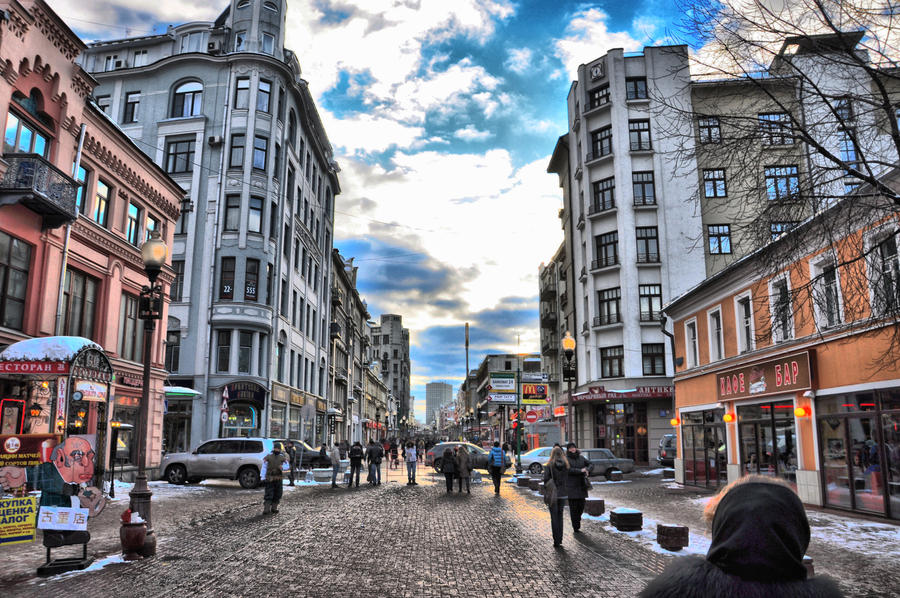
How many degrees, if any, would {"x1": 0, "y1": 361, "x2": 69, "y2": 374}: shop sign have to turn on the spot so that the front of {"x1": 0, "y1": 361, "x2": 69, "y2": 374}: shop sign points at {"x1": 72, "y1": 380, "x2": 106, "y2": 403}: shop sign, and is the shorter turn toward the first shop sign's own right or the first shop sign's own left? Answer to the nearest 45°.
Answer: approximately 135° to the first shop sign's own left

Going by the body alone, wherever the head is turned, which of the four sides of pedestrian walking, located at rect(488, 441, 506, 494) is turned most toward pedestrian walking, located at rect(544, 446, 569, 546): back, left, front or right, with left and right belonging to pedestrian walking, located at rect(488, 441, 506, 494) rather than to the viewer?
back

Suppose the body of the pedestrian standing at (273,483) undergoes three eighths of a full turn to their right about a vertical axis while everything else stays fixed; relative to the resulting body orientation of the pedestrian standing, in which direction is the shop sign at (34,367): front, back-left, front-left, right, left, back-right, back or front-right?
front-left

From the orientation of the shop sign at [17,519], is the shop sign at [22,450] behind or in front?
behind

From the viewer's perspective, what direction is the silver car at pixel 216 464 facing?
to the viewer's left

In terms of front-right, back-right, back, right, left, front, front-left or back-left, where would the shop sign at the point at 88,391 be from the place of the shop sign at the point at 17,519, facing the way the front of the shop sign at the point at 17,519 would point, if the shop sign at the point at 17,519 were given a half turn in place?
front

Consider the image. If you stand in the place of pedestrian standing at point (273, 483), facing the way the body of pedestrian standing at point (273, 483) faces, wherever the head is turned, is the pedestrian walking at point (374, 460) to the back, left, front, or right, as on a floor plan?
back

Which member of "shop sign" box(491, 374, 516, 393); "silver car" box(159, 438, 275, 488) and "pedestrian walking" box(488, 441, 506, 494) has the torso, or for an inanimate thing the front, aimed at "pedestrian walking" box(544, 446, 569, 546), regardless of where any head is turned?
the shop sign

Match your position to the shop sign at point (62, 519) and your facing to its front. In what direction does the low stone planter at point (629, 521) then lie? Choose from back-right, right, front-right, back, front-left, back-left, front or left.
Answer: left

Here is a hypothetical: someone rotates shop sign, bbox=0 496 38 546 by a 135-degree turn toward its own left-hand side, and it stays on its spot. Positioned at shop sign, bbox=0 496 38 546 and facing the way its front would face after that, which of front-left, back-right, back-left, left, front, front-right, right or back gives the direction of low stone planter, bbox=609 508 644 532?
front-right

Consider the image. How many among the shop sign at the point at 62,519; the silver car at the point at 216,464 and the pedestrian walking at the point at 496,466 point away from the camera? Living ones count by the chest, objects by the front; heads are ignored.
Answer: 1

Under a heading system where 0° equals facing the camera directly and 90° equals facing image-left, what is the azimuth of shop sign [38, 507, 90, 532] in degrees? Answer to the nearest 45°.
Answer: approximately 0°

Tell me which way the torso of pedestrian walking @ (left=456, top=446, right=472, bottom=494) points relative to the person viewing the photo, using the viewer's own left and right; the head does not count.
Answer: facing away from the viewer

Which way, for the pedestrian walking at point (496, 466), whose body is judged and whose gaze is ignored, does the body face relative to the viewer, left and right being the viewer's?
facing away from the viewer
